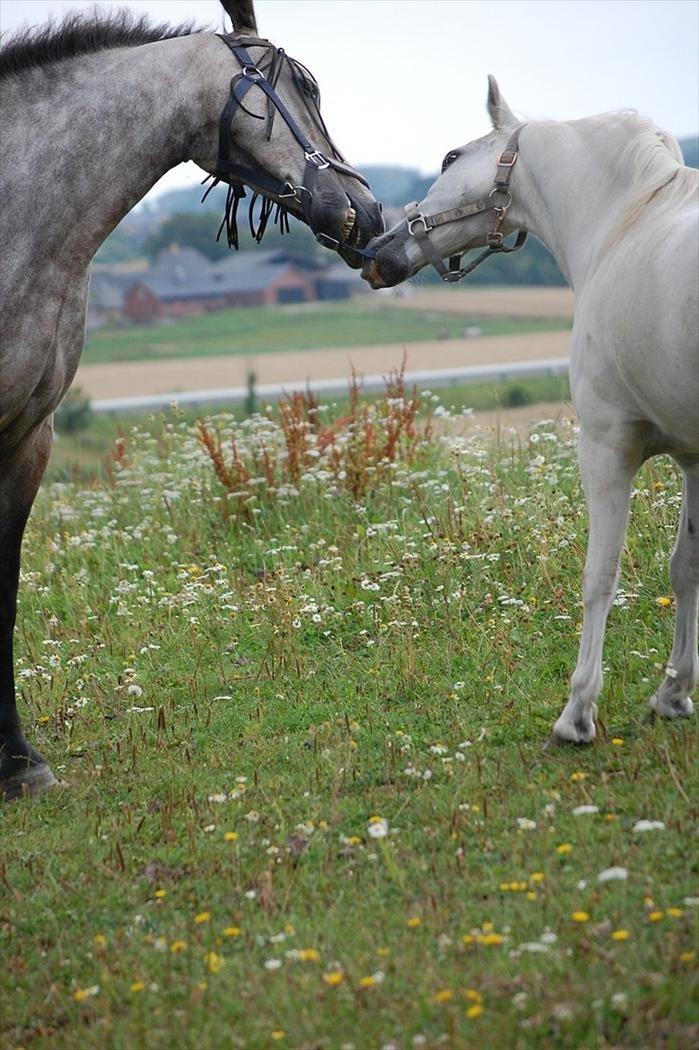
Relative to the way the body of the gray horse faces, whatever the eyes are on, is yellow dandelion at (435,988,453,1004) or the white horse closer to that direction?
the white horse

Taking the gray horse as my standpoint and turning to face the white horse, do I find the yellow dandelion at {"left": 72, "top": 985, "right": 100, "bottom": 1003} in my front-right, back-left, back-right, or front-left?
front-right

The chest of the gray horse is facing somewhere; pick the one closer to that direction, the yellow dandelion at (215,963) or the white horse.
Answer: the white horse

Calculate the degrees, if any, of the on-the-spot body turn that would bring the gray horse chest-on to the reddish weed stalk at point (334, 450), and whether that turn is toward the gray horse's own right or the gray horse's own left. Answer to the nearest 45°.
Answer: approximately 90° to the gray horse's own left

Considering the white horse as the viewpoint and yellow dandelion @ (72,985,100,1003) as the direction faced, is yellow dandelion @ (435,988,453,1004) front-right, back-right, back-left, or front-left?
front-left

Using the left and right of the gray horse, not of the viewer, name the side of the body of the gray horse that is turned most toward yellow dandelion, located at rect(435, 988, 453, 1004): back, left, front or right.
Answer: right

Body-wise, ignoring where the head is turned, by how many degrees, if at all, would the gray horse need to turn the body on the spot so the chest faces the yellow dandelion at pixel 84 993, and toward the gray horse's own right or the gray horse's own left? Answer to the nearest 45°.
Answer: approximately 90° to the gray horse's own right

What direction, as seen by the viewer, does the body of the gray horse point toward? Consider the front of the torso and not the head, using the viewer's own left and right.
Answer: facing to the right of the viewer

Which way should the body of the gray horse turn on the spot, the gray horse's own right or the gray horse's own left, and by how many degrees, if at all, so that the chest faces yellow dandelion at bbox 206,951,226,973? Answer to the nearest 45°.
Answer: approximately 90° to the gray horse's own right
